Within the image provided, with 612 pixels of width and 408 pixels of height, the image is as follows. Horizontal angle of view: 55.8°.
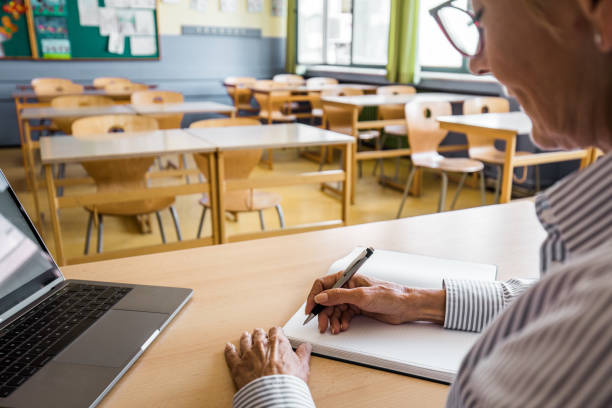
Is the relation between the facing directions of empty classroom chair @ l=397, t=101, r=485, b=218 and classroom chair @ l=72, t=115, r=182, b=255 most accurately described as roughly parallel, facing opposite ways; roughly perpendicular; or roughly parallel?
roughly parallel

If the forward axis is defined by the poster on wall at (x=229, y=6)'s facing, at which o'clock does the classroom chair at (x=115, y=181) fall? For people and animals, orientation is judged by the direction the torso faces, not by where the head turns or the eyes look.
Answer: The classroom chair is roughly at 12 o'clock from the poster on wall.

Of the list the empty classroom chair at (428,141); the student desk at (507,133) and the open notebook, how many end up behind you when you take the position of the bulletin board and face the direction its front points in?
0

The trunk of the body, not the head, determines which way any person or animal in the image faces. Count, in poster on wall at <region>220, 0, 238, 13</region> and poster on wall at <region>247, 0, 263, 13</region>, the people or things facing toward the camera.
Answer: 2

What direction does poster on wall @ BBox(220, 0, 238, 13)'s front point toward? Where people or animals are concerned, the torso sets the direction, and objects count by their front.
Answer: toward the camera

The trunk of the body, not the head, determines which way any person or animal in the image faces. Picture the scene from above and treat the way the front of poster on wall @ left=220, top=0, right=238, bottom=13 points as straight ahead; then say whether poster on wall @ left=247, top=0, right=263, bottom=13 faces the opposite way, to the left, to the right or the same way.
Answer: the same way

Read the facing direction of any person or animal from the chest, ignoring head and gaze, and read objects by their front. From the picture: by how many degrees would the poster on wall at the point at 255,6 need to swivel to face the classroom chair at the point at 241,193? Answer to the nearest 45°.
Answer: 0° — it already faces it

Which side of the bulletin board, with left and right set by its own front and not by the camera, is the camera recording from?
front

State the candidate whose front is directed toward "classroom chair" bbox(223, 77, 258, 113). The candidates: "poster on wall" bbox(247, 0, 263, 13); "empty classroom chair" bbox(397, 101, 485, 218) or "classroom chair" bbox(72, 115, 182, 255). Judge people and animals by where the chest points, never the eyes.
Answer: the poster on wall

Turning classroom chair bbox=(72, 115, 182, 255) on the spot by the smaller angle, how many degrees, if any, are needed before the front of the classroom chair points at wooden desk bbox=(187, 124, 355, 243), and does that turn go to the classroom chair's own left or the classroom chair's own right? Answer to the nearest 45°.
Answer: approximately 90° to the classroom chair's own left

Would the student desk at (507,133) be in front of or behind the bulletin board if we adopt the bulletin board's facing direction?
in front

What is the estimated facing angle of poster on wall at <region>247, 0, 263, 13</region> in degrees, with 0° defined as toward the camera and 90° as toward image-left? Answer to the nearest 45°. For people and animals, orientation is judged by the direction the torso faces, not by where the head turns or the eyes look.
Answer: approximately 0°

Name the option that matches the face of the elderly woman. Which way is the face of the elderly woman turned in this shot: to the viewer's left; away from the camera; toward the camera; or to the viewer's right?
to the viewer's left

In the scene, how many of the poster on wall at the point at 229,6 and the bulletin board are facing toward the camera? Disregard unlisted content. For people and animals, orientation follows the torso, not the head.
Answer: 2

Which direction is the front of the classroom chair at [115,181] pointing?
toward the camera

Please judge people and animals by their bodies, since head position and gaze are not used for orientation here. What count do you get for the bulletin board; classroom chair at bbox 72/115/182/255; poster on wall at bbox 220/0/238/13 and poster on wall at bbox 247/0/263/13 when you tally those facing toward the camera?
4

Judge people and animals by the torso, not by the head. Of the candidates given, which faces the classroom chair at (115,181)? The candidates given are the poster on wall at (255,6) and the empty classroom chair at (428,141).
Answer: the poster on wall

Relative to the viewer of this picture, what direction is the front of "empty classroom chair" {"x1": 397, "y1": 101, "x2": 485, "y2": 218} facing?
facing the viewer and to the right of the viewer

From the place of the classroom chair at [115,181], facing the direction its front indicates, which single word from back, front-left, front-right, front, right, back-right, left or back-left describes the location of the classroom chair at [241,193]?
left

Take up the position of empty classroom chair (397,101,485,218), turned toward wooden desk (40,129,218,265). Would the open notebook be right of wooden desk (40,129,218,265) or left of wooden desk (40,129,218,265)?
left

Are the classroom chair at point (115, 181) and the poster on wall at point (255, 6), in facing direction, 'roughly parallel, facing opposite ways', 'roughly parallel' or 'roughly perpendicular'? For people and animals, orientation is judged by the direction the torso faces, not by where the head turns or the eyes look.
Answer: roughly parallel
